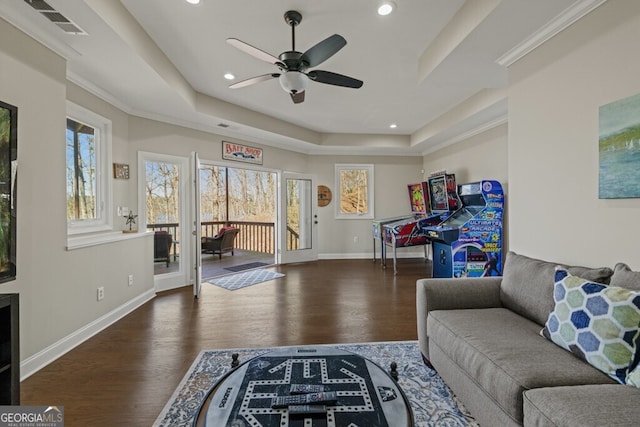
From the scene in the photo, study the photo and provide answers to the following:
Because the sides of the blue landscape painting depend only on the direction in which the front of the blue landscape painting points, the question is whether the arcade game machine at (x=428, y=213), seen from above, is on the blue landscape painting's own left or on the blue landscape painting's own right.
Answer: on the blue landscape painting's own right

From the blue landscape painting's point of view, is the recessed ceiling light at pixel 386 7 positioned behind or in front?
in front

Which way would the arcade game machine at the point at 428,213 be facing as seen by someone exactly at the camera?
facing the viewer and to the left of the viewer

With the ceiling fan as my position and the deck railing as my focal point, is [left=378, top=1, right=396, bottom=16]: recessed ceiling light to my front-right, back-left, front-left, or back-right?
back-right

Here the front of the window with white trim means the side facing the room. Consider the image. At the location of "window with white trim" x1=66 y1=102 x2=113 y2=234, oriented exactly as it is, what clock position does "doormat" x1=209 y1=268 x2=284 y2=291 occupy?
The doormat is roughly at 10 o'clock from the window with white trim.

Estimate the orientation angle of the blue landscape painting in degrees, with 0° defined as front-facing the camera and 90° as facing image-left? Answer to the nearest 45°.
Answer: approximately 45°

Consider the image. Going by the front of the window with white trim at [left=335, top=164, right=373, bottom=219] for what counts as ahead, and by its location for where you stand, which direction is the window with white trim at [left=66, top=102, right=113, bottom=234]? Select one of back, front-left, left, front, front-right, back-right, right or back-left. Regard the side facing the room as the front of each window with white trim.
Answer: front-right

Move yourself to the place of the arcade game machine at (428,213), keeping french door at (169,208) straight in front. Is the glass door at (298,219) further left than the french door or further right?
right

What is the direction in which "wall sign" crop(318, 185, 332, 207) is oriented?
toward the camera

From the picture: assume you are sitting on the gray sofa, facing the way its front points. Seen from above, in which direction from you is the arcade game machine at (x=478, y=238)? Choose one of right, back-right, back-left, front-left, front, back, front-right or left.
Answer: back-right

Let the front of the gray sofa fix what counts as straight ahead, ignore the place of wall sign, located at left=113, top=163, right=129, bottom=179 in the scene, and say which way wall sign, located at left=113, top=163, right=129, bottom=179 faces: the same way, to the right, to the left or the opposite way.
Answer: the opposite way

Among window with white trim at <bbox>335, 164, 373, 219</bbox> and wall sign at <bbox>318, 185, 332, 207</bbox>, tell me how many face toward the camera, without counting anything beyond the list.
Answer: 2

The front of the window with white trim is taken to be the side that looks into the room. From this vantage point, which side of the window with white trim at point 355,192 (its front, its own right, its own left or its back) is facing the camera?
front

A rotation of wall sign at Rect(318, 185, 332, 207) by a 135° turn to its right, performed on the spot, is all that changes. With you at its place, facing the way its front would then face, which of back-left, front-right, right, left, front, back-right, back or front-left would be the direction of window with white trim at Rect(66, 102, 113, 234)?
left

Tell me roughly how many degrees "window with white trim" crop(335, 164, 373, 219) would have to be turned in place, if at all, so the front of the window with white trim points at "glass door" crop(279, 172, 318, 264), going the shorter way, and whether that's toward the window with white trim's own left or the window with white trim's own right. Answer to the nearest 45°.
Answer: approximately 45° to the window with white trim's own right

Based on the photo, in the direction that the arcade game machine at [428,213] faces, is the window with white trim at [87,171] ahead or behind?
ahead

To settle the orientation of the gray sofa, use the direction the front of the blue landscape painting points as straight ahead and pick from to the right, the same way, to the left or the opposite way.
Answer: the same way
